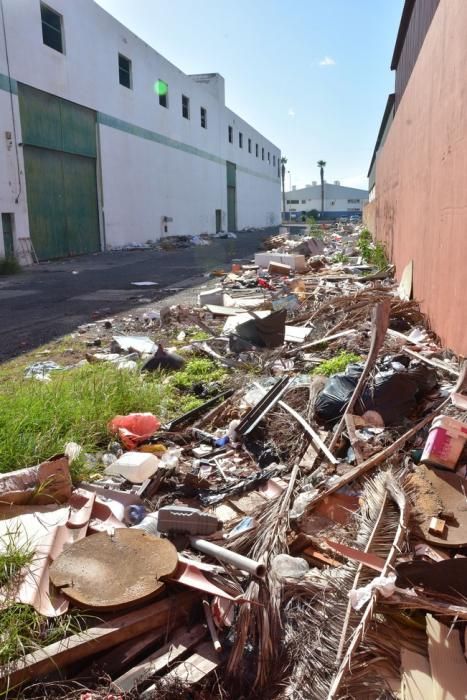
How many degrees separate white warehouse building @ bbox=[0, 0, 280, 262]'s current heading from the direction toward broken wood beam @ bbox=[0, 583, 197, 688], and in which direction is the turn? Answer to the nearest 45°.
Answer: approximately 45° to its right

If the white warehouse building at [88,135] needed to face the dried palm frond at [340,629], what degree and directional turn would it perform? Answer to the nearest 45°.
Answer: approximately 45° to its right

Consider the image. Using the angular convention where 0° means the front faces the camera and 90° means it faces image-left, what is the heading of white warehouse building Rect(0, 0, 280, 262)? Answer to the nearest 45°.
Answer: approximately 315°

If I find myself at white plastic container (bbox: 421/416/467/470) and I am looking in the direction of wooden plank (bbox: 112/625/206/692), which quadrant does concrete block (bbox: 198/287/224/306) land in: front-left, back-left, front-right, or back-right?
back-right
